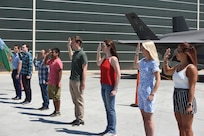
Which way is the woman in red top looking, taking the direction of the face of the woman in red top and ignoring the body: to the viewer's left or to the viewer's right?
to the viewer's left

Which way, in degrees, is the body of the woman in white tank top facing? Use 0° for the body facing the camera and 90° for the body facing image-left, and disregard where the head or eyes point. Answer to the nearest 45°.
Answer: approximately 45°

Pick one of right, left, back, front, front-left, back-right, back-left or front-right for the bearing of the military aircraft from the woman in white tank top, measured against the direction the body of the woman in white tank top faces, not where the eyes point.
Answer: back-right

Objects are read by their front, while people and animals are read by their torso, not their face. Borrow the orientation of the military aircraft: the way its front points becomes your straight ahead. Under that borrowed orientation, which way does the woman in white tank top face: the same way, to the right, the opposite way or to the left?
to the right
